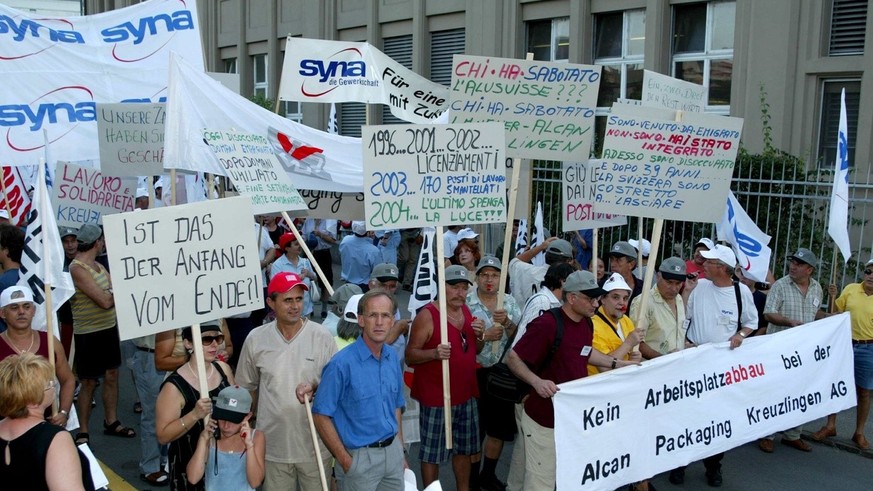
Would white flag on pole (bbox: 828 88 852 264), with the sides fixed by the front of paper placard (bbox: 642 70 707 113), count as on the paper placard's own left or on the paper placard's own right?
on the paper placard's own left

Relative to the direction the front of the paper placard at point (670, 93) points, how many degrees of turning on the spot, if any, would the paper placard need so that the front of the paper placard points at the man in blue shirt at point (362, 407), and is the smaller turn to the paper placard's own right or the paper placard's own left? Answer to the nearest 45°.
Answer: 0° — it already faces them

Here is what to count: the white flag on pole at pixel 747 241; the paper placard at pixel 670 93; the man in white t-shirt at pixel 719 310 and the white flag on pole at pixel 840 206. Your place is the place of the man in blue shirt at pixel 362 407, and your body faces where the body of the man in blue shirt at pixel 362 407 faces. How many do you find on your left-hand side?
4

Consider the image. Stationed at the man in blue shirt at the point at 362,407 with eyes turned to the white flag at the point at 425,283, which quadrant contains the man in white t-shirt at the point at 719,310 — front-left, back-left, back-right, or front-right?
front-right

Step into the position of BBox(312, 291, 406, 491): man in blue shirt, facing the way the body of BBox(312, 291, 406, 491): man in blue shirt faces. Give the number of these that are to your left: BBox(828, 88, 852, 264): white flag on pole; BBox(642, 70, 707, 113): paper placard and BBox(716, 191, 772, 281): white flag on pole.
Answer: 3

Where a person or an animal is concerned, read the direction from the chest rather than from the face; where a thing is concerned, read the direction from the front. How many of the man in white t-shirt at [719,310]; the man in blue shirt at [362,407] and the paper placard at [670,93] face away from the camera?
0

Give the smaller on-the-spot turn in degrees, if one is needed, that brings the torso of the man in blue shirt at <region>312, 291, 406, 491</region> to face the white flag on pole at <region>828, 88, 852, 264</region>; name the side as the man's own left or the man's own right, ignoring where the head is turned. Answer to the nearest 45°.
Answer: approximately 90° to the man's own left

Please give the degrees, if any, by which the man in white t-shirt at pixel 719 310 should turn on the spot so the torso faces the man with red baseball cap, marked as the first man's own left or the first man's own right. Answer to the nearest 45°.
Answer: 0° — they already face them

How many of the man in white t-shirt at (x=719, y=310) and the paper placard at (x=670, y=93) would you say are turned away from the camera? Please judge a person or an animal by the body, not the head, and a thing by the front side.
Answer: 0

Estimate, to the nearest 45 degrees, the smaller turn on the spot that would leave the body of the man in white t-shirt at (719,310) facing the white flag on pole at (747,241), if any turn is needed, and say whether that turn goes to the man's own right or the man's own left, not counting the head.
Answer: approximately 135° to the man's own right

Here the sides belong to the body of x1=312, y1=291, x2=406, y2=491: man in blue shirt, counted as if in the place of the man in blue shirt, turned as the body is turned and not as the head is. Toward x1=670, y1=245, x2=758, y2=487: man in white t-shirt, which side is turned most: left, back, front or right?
left

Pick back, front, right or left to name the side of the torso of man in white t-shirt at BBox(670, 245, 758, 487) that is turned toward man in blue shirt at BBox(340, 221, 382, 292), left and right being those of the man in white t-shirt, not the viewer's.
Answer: right

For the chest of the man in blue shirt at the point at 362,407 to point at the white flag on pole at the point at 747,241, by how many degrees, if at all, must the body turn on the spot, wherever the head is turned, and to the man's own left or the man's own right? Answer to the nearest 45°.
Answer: approximately 90° to the man's own left

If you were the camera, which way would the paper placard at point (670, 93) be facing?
facing the viewer
